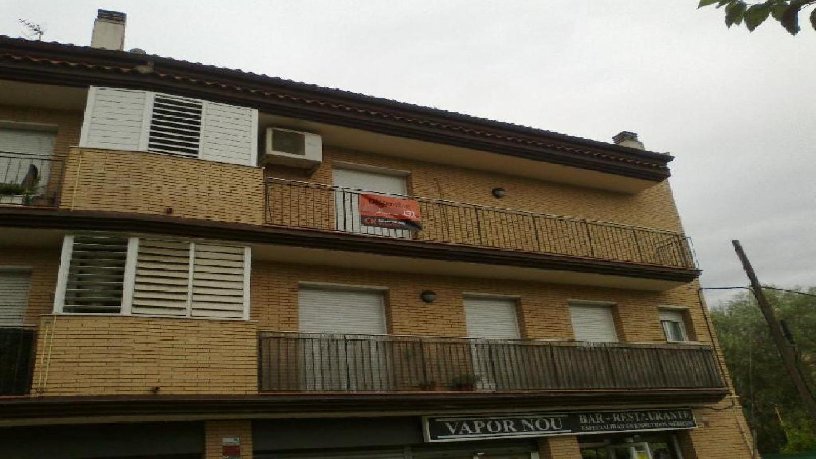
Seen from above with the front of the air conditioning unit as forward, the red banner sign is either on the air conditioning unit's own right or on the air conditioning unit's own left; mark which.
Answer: on the air conditioning unit's own left

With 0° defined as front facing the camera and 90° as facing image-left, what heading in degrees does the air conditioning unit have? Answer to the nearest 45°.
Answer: approximately 0°

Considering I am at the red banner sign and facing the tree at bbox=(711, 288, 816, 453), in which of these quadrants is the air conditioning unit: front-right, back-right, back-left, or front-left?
back-left

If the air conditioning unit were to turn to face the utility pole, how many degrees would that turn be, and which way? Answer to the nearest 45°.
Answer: approximately 90° to its left

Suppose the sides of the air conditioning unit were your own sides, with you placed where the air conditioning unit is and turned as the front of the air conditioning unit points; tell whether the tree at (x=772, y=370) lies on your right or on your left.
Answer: on your left
